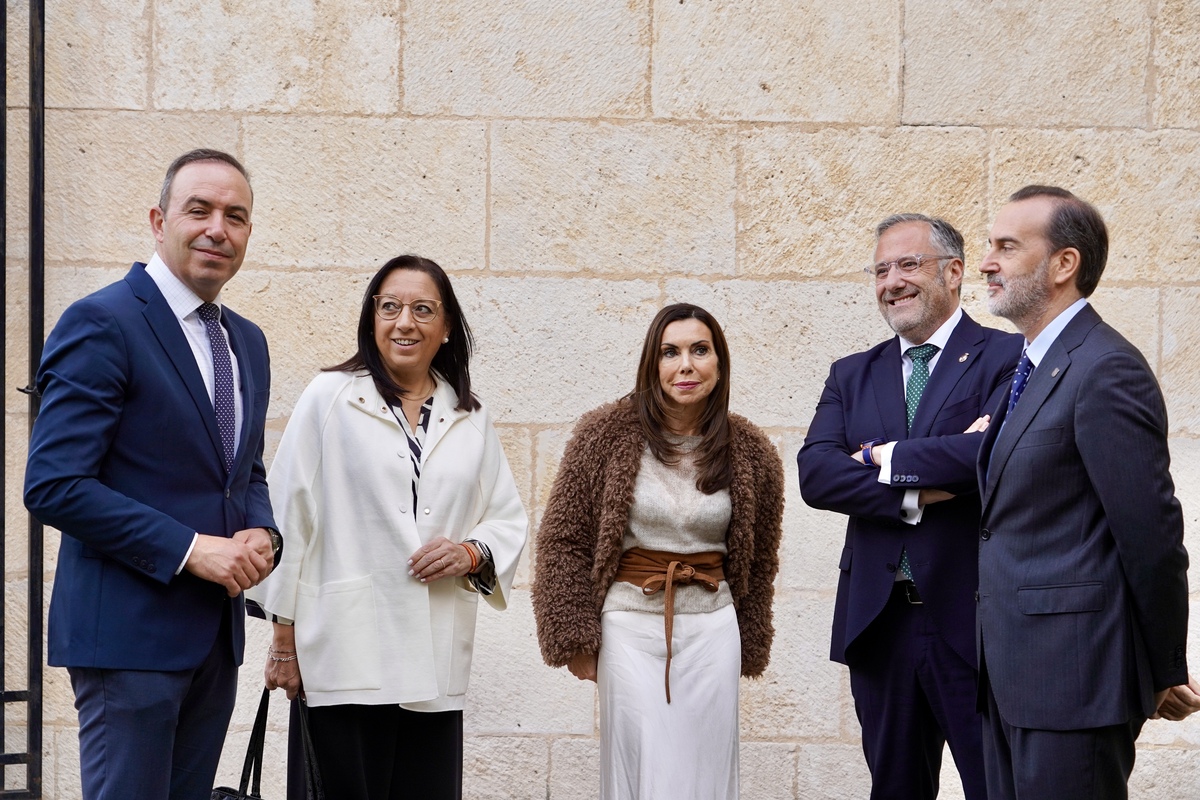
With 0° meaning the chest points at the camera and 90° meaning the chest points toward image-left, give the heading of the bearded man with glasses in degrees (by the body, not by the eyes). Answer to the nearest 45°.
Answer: approximately 0°

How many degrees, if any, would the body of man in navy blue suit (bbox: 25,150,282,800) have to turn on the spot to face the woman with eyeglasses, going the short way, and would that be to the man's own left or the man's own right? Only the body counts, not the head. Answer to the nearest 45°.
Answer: approximately 90° to the man's own left

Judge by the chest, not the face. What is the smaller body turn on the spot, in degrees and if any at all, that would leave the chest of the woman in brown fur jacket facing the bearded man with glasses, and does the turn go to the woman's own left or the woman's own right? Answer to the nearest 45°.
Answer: approximately 90° to the woman's own left

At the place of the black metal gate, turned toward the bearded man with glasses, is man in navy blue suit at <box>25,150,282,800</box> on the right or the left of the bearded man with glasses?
right

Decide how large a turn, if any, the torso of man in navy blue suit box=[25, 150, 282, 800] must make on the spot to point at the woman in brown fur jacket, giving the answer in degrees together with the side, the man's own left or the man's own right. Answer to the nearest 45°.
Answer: approximately 45° to the man's own left

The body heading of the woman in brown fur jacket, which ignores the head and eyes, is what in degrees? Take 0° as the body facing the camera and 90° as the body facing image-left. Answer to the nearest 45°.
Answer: approximately 0°

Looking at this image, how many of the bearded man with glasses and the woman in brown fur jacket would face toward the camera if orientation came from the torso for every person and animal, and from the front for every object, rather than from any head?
2
